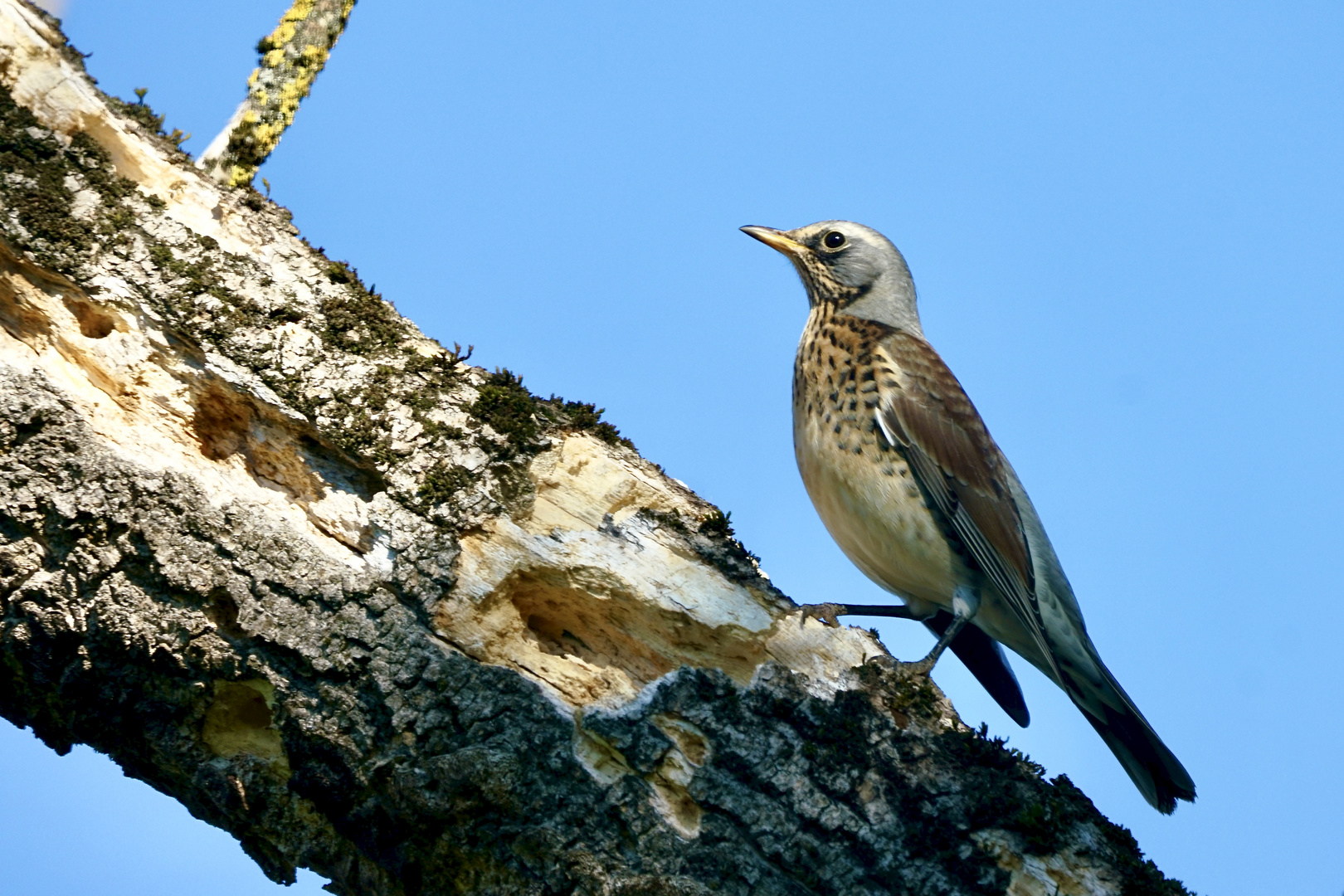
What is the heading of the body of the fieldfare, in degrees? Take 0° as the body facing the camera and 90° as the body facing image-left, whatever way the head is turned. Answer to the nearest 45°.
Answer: approximately 90°

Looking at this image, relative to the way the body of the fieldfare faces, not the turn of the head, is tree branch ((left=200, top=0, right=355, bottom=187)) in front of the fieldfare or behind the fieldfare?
in front
